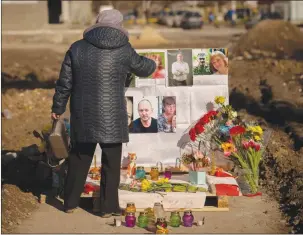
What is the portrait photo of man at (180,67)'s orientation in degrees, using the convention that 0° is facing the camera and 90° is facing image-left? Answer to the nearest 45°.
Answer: approximately 0°

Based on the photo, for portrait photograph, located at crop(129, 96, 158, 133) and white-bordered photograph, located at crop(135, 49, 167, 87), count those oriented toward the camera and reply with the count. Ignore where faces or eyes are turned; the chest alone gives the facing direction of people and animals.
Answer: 2

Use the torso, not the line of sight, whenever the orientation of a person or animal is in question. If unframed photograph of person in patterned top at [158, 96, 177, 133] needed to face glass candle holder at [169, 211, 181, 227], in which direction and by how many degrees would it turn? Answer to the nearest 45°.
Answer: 0° — it already faces it

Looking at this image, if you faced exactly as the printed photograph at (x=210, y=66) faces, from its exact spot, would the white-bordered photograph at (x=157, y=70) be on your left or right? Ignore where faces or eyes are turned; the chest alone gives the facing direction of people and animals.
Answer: on your right

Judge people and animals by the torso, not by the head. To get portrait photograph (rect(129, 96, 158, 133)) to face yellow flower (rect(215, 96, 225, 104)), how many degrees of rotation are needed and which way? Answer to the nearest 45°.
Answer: approximately 90° to its left

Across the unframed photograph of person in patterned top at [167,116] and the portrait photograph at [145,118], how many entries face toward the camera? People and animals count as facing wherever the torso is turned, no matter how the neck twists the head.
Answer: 2

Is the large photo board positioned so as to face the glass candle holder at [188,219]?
yes

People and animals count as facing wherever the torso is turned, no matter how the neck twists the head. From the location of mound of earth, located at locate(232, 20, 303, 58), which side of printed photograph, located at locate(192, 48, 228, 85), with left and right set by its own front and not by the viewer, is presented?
back

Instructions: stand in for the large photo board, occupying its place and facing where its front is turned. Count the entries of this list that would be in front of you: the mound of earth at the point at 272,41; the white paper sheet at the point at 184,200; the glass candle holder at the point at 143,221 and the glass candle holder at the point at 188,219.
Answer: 3
